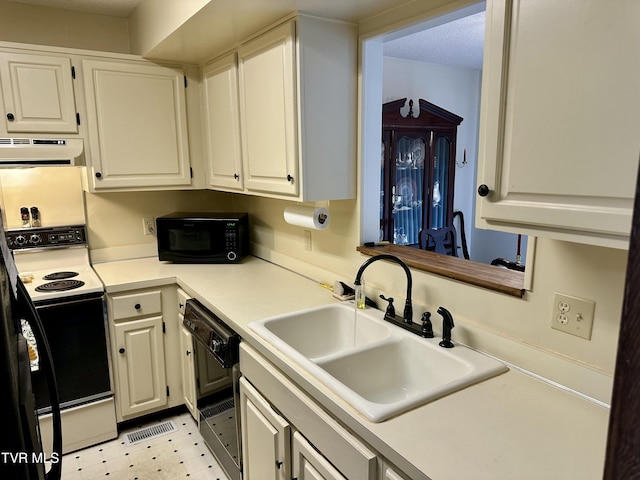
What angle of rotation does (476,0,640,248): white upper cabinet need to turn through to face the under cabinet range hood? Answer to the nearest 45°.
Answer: approximately 90° to its right

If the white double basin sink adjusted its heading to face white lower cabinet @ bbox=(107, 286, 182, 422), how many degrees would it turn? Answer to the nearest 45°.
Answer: approximately 90° to its right

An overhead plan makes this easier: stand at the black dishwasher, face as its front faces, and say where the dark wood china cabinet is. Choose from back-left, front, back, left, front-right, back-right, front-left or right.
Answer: back

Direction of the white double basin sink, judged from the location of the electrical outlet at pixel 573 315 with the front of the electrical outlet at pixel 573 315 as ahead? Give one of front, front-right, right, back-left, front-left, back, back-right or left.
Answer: right

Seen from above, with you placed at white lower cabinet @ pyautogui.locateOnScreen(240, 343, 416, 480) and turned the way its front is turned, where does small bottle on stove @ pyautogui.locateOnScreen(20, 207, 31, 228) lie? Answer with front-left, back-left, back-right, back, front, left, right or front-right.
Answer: right

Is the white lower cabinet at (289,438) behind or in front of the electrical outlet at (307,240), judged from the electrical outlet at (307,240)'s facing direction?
in front

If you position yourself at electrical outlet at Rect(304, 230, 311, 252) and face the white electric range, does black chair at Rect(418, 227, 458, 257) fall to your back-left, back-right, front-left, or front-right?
back-right

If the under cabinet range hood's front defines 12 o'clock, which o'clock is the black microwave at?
The black microwave is roughly at 9 o'clock from the under cabinet range hood.

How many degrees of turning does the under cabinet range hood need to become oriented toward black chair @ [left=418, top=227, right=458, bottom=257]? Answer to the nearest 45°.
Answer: approximately 90° to its left

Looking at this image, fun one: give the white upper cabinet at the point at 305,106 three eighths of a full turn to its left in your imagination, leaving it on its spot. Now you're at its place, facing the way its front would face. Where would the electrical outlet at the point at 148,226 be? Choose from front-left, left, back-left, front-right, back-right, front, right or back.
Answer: back-left

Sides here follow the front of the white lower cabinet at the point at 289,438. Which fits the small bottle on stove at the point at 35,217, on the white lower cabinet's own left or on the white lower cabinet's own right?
on the white lower cabinet's own right
